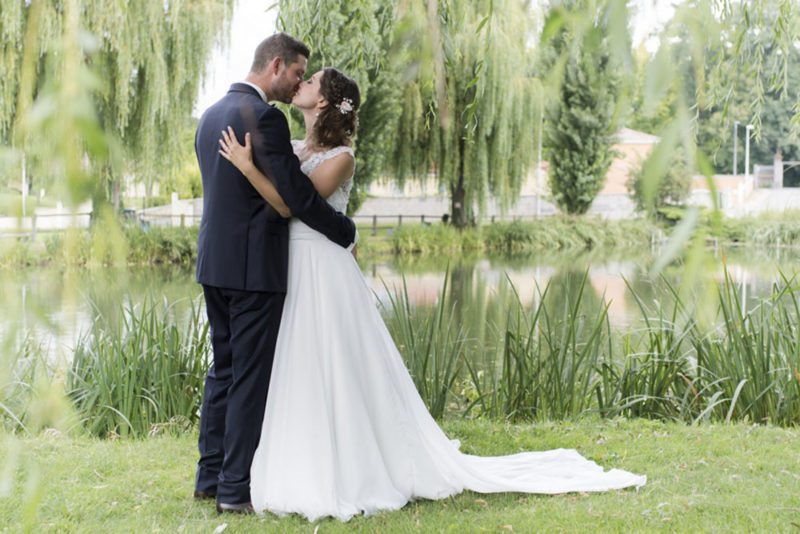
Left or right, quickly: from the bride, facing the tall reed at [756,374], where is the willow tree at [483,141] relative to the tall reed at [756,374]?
left

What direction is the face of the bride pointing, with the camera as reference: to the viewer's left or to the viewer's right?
to the viewer's left

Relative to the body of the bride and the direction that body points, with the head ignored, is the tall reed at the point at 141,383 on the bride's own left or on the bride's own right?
on the bride's own right

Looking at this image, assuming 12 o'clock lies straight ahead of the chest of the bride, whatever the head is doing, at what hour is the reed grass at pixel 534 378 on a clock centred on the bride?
The reed grass is roughly at 4 o'clock from the bride.

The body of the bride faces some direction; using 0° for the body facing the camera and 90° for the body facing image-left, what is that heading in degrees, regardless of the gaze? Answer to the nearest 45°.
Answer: approximately 90°

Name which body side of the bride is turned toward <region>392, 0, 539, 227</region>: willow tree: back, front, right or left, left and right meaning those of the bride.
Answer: right

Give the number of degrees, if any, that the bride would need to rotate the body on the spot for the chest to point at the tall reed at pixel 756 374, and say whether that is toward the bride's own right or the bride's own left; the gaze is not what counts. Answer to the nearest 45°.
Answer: approximately 135° to the bride's own right
